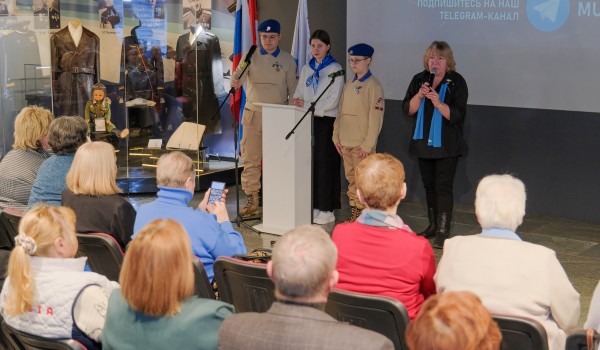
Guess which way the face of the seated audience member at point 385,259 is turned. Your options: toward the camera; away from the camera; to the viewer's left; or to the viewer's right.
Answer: away from the camera

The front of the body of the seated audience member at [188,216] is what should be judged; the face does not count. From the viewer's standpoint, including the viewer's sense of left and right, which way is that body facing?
facing away from the viewer and to the right of the viewer

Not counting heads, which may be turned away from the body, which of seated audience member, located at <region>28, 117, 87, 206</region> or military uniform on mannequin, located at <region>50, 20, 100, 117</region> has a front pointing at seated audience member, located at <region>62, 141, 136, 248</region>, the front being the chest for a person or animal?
the military uniform on mannequin

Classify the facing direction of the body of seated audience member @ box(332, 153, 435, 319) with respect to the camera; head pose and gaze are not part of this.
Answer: away from the camera

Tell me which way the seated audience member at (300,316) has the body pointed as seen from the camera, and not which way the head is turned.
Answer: away from the camera

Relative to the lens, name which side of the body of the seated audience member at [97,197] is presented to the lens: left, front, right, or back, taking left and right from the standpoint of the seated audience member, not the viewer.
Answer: back

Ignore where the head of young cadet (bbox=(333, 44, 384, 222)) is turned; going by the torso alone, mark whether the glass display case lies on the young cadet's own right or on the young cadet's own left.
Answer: on the young cadet's own right

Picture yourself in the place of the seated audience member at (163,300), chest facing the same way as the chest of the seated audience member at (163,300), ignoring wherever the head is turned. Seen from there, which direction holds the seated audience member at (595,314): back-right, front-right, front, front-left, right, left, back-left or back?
right

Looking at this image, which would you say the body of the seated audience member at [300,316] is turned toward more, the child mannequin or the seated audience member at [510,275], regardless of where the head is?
the child mannequin

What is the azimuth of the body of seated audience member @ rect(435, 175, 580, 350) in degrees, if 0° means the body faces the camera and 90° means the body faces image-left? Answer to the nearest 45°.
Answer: approximately 180°

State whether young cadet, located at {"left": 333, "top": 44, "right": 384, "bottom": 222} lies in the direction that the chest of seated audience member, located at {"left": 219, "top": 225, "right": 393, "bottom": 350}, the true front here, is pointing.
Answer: yes
